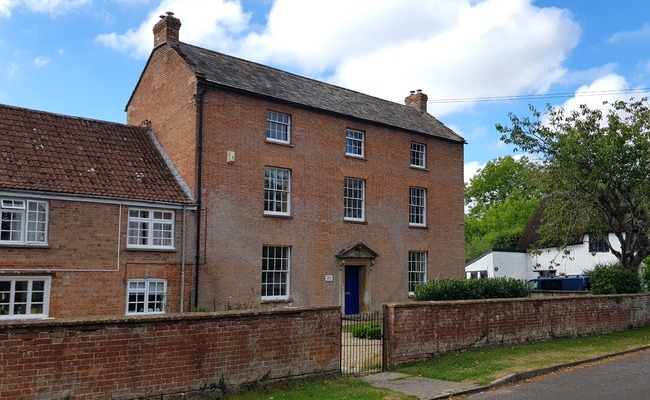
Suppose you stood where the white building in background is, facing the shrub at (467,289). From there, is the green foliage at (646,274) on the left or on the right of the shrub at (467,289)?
left

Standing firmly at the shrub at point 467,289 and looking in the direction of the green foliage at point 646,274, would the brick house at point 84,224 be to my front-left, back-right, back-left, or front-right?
back-left

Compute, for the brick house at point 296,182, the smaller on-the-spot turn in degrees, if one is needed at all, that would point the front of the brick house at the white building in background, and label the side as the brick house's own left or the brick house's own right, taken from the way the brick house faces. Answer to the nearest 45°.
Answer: approximately 90° to the brick house's own left

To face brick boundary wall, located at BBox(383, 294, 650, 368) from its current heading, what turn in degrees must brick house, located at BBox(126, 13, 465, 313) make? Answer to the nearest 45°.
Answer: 0° — it already faces it

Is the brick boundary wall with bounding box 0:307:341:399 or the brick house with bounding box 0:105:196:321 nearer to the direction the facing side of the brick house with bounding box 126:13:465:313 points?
the brick boundary wall

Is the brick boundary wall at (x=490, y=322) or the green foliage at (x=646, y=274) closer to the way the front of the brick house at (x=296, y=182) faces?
the brick boundary wall

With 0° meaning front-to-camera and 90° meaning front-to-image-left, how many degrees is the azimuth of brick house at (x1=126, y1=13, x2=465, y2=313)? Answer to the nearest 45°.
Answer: approximately 315°

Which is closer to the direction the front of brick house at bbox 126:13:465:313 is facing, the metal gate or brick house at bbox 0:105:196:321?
the metal gate

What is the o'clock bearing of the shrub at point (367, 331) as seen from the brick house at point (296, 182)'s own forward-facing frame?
The shrub is roughly at 1 o'clock from the brick house.
